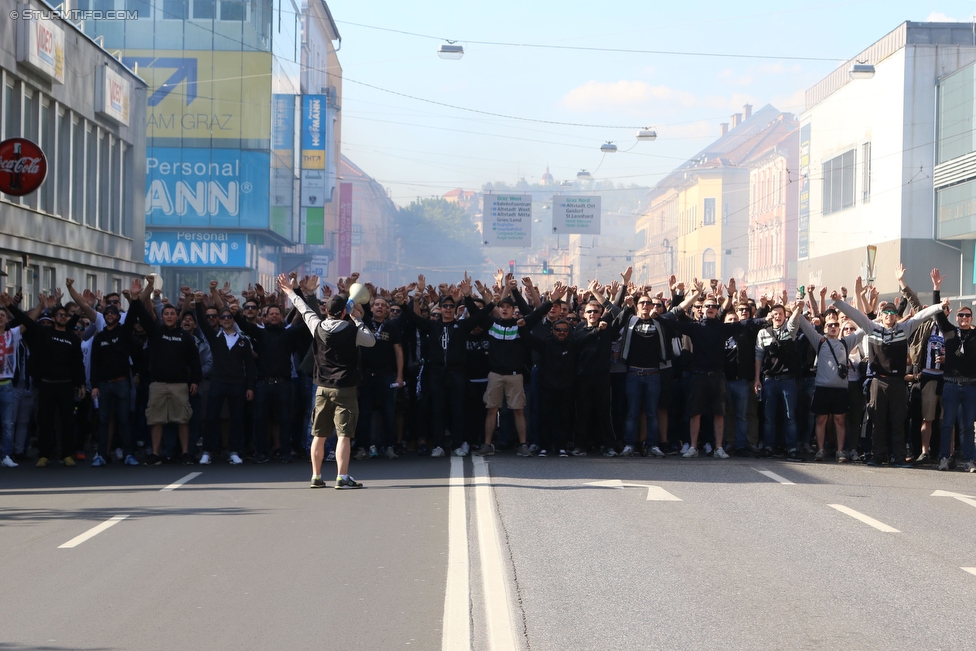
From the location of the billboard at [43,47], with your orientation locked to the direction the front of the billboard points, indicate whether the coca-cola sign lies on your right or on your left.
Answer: on your right

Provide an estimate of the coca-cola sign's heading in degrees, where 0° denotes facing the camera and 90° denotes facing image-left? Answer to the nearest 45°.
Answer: approximately 0°

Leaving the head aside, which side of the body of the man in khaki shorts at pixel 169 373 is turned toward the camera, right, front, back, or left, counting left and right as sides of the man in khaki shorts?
front

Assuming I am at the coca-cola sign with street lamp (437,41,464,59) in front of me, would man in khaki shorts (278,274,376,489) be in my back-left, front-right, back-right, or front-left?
back-right

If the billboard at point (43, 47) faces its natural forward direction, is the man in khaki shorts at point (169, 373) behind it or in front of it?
in front

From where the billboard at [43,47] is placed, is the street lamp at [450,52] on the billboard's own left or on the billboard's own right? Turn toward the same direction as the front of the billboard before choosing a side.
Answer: on the billboard's own left

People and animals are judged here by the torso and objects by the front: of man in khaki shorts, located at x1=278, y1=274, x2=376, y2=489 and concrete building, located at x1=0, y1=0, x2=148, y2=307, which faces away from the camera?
the man in khaki shorts

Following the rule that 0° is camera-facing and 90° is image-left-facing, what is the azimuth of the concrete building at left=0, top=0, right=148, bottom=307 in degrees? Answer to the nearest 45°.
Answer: approximately 315°

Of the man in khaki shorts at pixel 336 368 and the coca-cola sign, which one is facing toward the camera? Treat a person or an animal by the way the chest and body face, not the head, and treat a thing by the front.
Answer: the coca-cola sign

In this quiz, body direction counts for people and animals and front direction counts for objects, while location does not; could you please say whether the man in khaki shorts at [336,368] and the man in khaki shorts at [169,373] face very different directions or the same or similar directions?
very different directions

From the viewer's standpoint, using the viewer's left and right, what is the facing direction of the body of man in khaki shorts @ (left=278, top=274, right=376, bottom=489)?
facing away from the viewer
